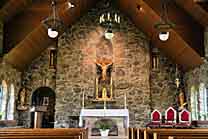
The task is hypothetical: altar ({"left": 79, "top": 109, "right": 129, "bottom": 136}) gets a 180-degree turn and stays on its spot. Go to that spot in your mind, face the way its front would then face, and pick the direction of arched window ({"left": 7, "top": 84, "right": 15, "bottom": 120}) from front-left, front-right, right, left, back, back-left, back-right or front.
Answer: left

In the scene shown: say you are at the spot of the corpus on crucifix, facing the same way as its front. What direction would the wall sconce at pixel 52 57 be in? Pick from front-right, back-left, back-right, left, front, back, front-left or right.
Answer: right

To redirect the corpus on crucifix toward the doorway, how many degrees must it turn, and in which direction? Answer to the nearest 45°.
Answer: approximately 90° to its right

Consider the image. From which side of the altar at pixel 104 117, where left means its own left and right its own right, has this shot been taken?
front

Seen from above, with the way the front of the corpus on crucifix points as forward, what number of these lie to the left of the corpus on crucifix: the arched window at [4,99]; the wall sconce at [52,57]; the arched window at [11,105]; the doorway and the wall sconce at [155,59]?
1

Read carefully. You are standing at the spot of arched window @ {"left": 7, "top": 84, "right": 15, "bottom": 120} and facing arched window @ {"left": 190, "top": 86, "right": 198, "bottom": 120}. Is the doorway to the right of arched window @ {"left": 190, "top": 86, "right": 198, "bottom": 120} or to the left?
left

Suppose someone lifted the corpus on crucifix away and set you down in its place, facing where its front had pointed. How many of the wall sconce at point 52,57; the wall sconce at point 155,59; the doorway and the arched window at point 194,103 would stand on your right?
2

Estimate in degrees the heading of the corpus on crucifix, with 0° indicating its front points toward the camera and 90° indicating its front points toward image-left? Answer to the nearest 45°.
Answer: approximately 0°

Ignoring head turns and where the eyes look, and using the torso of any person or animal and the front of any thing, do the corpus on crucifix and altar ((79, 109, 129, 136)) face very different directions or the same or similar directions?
same or similar directions

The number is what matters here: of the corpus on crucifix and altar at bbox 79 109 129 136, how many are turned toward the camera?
2

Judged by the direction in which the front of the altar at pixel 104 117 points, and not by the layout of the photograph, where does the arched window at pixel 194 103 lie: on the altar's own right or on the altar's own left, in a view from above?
on the altar's own left
